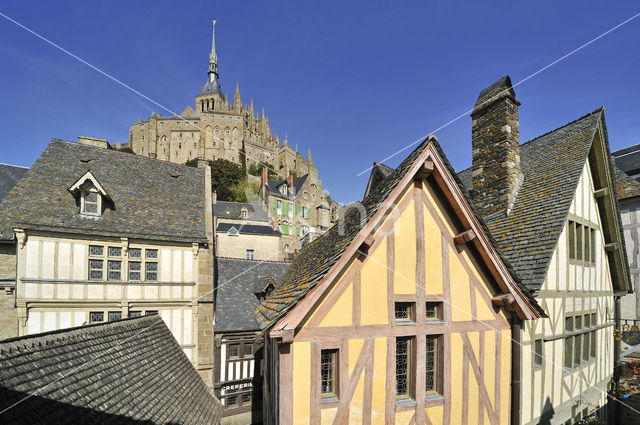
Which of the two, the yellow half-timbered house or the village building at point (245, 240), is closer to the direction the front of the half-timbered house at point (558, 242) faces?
the yellow half-timbered house

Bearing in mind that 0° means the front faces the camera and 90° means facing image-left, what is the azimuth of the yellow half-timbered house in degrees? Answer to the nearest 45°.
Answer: approximately 0°

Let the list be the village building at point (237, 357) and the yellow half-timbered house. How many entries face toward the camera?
2
